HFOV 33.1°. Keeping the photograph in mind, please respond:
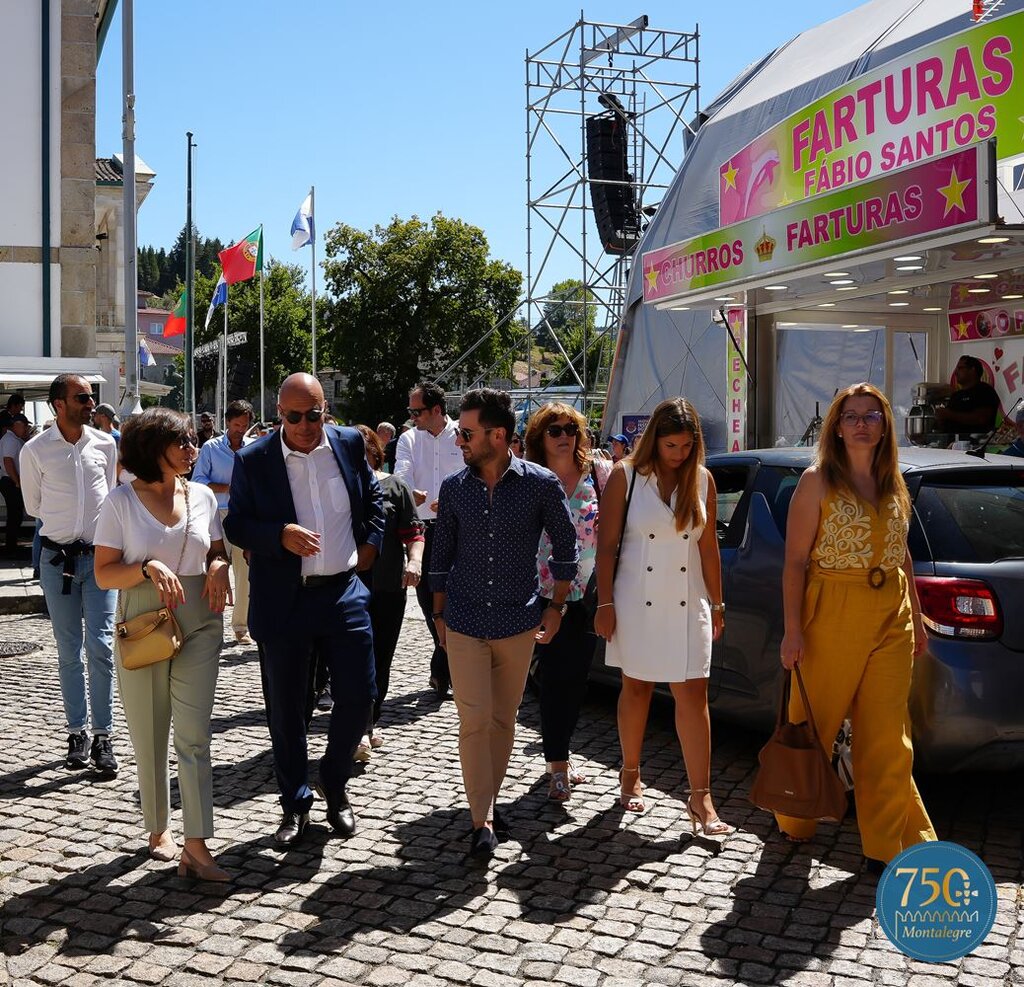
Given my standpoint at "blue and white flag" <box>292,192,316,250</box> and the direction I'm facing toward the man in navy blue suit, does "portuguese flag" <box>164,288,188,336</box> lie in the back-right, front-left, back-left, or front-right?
back-right

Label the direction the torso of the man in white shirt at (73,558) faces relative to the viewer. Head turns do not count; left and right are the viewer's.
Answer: facing the viewer

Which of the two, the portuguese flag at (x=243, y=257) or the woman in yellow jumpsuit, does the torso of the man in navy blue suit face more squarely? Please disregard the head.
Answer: the woman in yellow jumpsuit

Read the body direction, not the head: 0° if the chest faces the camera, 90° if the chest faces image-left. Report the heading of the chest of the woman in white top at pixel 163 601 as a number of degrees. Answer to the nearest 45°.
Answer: approximately 315°

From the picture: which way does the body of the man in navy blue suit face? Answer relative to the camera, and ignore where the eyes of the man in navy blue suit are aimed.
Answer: toward the camera

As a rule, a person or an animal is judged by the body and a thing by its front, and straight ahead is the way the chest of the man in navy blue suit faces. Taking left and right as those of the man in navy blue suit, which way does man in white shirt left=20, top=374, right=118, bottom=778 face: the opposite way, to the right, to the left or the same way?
the same way

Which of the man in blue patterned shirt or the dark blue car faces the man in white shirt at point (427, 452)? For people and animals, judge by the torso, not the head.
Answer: the dark blue car

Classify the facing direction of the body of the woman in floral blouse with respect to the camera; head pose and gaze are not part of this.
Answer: toward the camera

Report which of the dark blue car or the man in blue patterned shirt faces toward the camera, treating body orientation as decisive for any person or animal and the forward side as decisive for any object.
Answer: the man in blue patterned shirt

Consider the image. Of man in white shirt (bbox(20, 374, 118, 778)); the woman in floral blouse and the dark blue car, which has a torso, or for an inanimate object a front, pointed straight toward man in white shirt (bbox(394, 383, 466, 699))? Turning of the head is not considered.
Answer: the dark blue car

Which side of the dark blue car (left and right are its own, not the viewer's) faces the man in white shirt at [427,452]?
front

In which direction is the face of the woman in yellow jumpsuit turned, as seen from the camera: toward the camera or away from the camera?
toward the camera

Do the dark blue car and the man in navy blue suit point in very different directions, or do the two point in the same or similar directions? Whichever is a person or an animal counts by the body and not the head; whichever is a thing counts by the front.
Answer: very different directions

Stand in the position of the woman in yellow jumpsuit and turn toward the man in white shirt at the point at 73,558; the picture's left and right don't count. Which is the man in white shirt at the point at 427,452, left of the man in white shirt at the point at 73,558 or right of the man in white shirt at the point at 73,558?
right

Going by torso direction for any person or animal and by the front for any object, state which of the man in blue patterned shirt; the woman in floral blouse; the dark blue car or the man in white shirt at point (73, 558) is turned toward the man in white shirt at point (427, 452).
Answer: the dark blue car

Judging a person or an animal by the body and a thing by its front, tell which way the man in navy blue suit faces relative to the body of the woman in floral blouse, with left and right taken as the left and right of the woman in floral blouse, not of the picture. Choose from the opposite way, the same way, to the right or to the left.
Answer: the same way

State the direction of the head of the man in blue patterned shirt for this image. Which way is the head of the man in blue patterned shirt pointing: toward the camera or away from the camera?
toward the camera

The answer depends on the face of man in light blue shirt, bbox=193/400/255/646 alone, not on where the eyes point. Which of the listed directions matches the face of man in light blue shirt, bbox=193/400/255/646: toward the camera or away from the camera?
toward the camera

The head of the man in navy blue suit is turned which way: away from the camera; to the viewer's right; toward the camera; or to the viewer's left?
toward the camera
